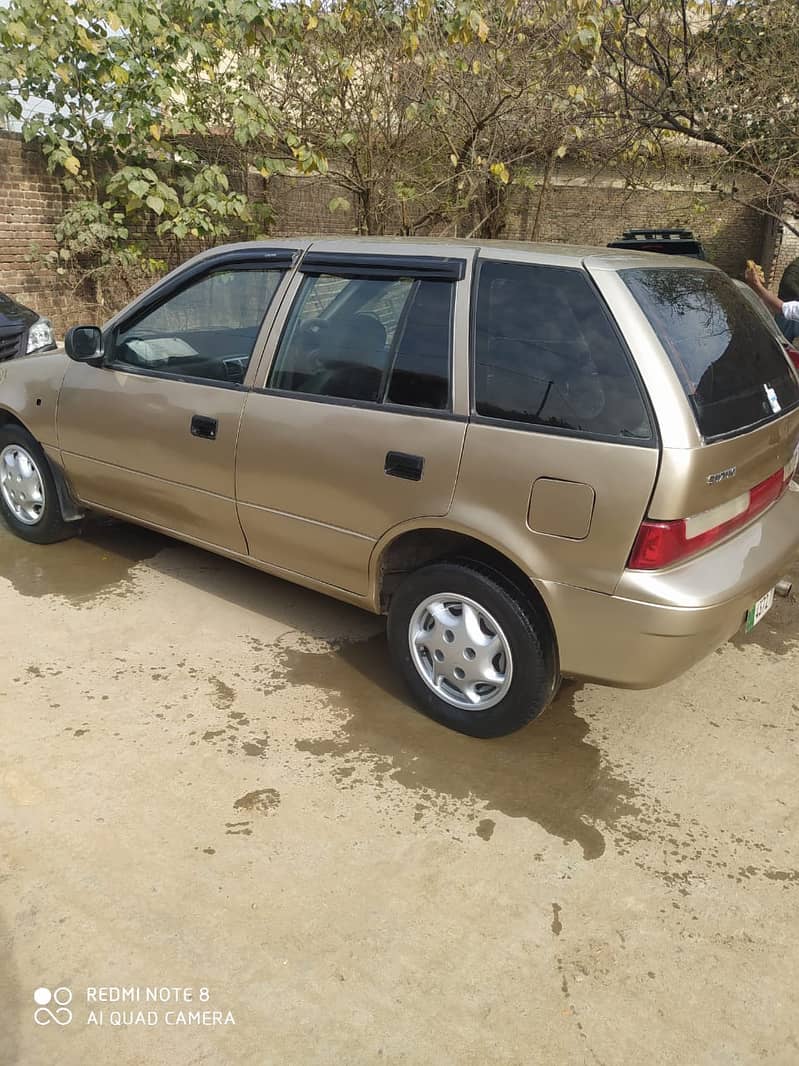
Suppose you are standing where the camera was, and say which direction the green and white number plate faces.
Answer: facing the viewer and to the right of the viewer

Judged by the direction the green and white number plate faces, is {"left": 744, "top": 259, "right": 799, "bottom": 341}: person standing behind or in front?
behind

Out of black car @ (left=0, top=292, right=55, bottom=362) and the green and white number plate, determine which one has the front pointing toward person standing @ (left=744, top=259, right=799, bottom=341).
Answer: the black car

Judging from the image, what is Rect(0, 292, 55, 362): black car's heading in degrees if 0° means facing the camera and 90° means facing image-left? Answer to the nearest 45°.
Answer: approximately 315°

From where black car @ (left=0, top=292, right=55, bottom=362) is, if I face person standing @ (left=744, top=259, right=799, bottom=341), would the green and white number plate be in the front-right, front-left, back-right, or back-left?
front-right

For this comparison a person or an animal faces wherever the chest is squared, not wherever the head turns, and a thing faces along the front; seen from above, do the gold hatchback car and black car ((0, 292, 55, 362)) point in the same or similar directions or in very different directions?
very different directions

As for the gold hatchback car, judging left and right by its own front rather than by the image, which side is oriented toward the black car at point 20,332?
front

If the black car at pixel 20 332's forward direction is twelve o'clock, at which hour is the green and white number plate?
The green and white number plate is roughly at 1 o'clock from the black car.

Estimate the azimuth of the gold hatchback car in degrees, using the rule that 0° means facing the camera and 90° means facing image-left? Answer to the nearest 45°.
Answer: approximately 135°

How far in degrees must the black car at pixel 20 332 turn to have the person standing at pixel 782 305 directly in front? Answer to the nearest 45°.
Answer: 0° — it already faces them

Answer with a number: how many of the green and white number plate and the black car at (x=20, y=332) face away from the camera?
0
